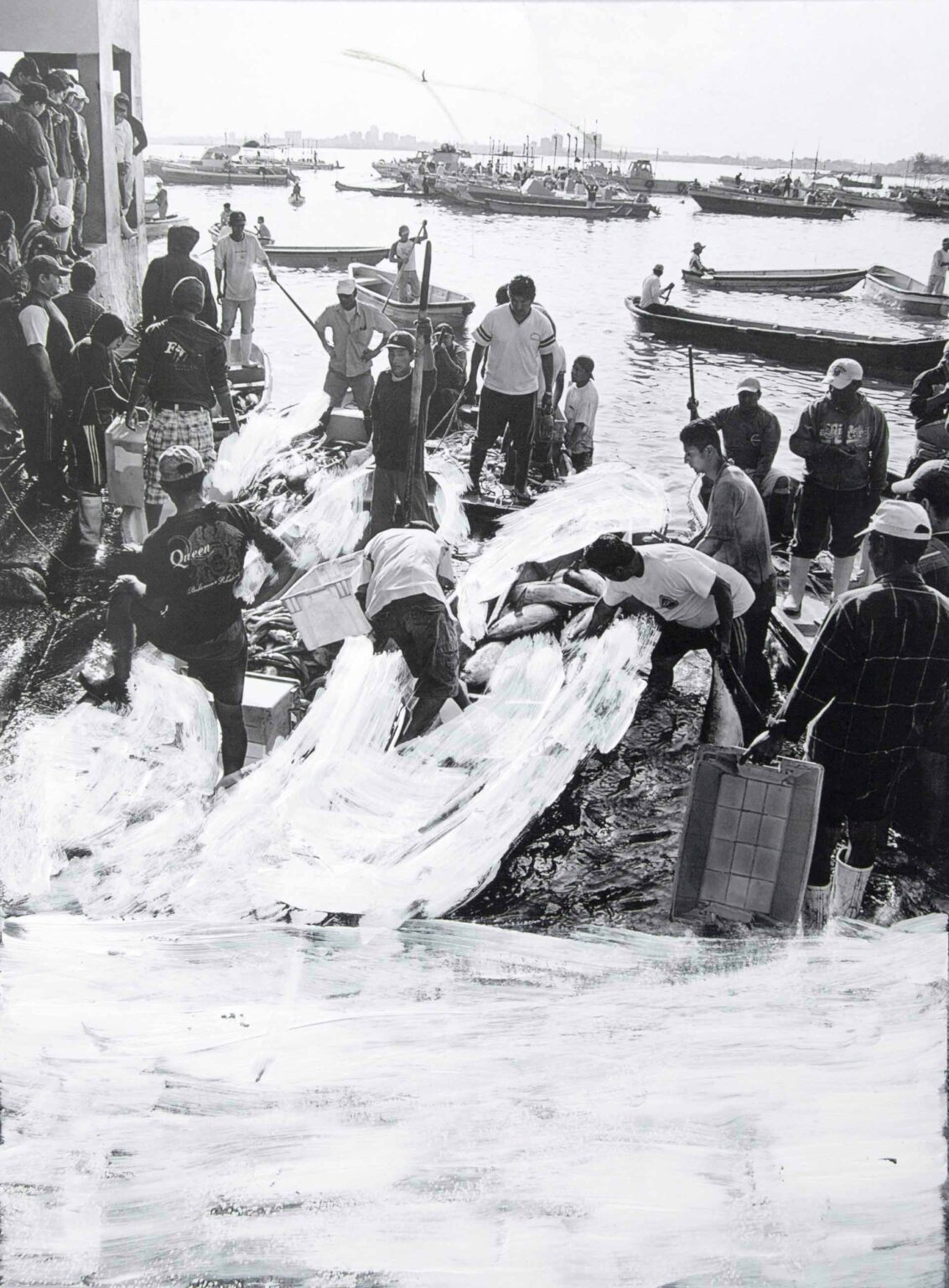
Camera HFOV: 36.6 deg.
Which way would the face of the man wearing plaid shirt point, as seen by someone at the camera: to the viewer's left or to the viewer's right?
to the viewer's left

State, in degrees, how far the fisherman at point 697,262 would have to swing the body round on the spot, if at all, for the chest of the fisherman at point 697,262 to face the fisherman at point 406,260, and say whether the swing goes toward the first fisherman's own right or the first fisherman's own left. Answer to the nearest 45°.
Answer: approximately 135° to the first fisherman's own right

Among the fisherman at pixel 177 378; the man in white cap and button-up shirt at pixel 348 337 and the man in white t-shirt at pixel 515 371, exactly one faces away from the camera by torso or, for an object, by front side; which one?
the fisherman

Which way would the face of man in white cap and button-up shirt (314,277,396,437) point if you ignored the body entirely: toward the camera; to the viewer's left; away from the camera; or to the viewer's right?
toward the camera

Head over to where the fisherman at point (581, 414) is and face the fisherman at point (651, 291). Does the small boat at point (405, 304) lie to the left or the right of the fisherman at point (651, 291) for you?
left

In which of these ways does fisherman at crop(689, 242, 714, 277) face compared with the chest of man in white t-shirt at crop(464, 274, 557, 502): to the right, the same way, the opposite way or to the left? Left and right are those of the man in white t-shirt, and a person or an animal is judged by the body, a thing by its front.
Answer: to the left

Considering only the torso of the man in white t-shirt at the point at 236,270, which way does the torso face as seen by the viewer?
toward the camera

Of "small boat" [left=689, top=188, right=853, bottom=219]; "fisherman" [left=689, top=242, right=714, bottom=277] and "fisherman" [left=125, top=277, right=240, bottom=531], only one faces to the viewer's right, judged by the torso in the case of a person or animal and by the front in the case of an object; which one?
"fisherman" [left=689, top=242, right=714, bottom=277]

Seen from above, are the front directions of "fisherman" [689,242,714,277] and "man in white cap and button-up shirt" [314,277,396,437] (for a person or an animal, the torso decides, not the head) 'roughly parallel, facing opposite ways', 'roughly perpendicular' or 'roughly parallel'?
roughly perpendicular

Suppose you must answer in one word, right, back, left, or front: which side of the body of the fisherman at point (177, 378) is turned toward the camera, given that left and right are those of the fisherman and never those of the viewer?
back

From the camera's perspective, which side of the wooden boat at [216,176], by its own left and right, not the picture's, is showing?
left

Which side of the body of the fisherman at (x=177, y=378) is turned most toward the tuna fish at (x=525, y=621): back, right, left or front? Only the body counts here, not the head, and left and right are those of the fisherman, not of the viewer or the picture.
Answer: right

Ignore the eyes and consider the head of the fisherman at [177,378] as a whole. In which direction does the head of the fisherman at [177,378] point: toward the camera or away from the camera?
away from the camera

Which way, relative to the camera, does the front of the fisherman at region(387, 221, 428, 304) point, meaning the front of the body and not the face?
toward the camera

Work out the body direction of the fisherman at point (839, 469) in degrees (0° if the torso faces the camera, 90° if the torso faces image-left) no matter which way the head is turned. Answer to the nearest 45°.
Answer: approximately 0°
